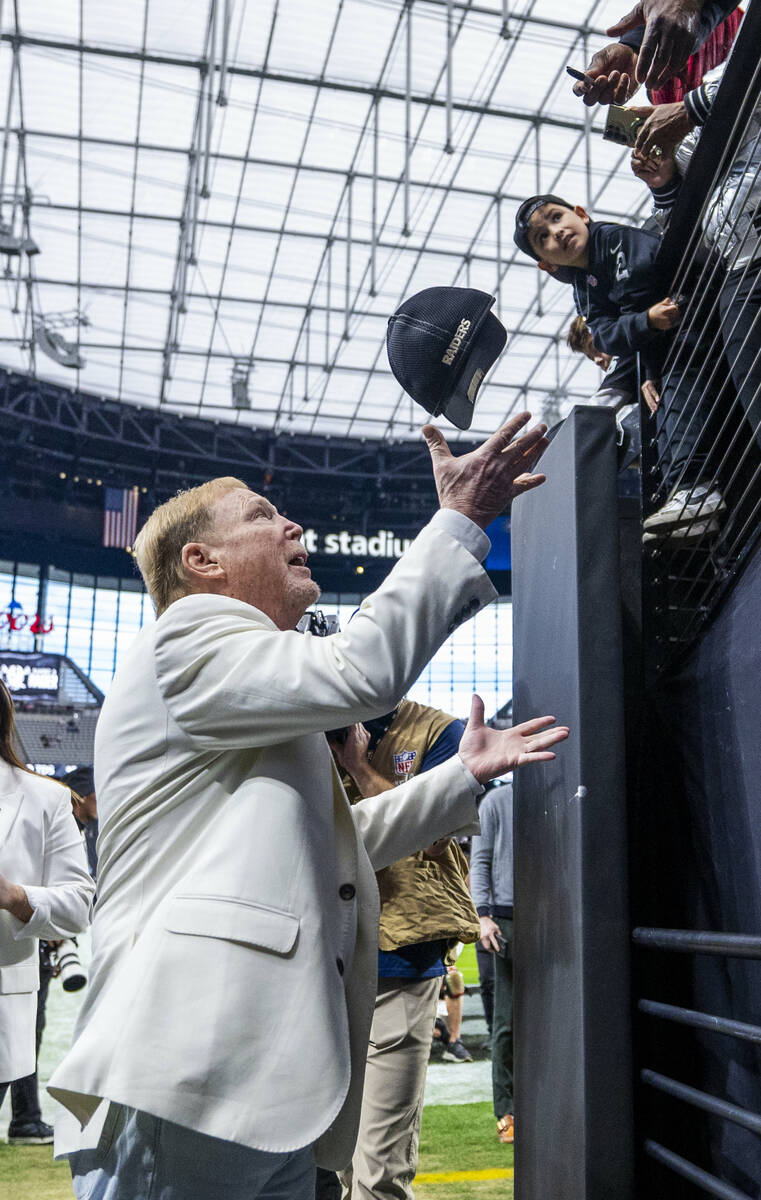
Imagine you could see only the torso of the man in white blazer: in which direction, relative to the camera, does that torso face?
to the viewer's right

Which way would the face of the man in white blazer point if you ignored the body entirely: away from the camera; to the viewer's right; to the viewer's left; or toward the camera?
to the viewer's right

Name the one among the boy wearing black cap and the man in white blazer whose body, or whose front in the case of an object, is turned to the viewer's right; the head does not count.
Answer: the man in white blazer

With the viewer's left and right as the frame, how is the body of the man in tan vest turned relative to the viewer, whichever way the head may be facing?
facing the viewer and to the left of the viewer

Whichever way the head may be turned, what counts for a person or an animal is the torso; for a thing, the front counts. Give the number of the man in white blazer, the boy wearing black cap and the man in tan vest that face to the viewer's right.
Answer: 1

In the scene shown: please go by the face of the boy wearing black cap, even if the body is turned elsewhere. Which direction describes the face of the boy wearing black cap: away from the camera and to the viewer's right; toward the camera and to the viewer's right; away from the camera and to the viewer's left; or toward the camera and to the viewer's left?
toward the camera and to the viewer's left

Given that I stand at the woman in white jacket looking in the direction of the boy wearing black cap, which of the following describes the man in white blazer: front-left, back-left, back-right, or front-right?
front-right

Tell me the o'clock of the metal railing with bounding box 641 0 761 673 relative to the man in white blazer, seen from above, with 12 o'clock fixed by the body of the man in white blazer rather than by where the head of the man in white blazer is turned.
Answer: The metal railing is roughly at 11 o'clock from the man in white blazer.

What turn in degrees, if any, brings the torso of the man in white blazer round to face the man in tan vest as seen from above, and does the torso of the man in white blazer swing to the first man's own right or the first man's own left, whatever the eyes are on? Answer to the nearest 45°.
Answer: approximately 90° to the first man's own left

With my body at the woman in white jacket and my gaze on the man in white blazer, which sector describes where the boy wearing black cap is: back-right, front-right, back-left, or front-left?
front-left

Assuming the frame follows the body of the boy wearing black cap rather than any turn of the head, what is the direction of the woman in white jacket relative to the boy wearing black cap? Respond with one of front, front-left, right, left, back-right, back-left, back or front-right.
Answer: front-right

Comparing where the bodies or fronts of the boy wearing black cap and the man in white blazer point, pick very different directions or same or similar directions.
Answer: very different directions

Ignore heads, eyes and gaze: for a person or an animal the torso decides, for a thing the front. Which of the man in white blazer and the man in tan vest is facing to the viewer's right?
the man in white blazer
